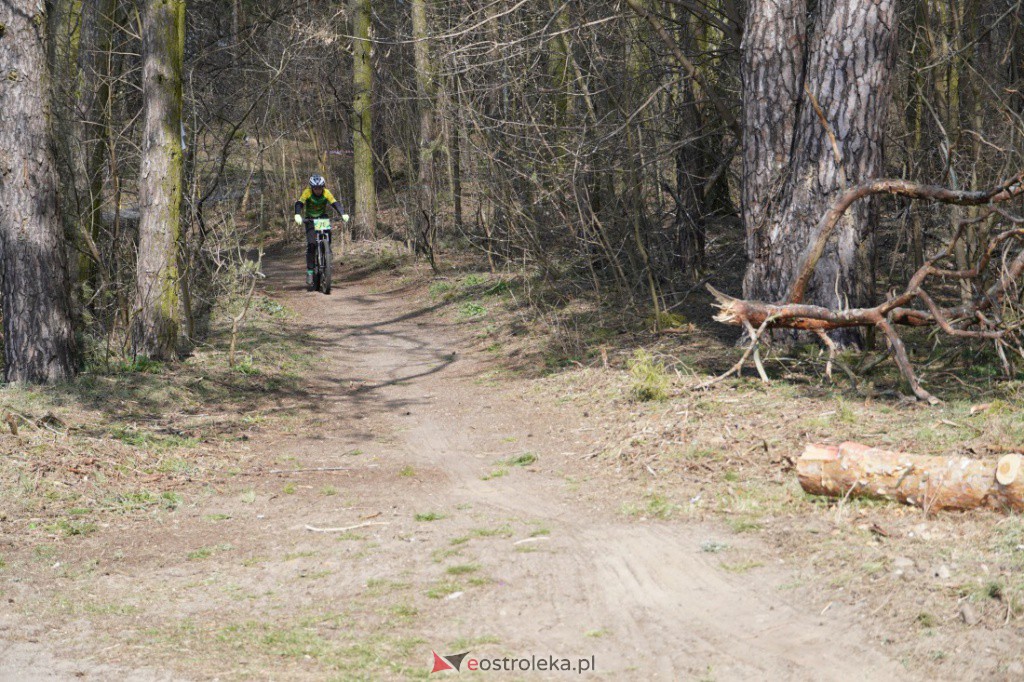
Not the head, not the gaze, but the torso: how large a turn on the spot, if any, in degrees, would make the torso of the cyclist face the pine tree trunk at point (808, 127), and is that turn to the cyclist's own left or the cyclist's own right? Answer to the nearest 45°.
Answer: approximately 45° to the cyclist's own left

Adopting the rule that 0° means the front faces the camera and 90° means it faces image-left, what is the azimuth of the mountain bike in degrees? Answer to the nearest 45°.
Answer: approximately 0°

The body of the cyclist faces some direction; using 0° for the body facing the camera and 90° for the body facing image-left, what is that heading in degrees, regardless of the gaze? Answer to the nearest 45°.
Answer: approximately 0°

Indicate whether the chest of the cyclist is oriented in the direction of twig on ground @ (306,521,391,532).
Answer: yes

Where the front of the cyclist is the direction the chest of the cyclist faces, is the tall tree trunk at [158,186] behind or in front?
in front

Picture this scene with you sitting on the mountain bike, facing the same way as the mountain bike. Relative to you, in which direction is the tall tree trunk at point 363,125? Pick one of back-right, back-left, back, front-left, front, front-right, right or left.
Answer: back

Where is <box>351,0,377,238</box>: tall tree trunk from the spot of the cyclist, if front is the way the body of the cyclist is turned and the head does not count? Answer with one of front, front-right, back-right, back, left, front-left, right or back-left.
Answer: back

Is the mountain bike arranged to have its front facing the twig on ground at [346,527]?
yes
